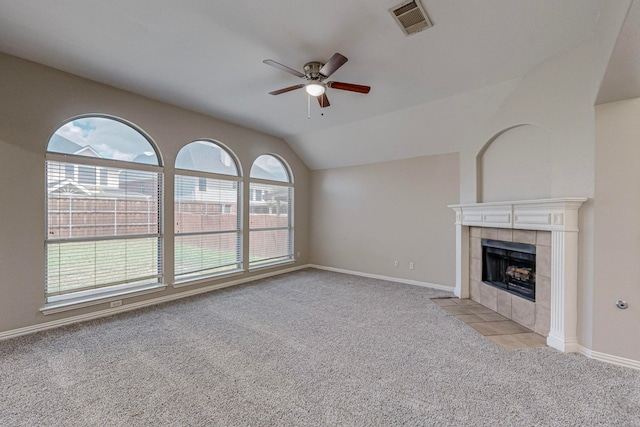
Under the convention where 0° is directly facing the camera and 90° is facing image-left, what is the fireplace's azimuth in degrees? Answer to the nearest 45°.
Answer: approximately 45°

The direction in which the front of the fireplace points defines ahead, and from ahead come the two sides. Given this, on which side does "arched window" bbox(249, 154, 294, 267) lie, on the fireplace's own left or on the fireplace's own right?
on the fireplace's own right

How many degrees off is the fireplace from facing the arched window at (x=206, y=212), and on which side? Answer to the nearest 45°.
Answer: approximately 45° to its right

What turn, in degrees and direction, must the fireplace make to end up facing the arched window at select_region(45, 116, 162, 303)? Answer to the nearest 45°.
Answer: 0° — it already faces it
